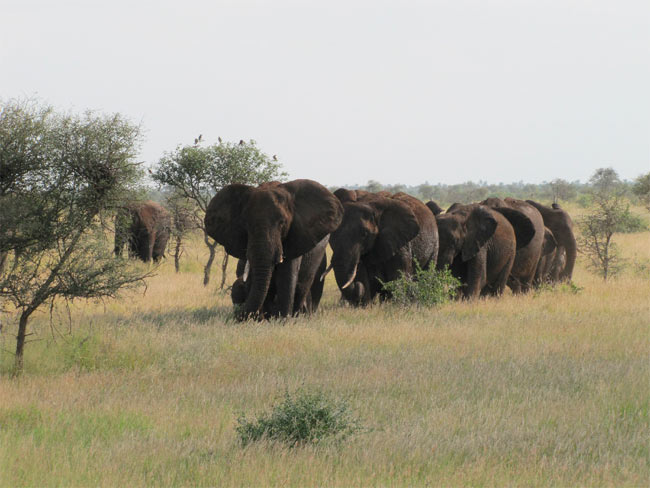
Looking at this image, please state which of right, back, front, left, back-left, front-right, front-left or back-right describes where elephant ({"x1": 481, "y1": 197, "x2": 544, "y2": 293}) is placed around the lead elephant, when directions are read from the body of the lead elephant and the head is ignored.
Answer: back-left

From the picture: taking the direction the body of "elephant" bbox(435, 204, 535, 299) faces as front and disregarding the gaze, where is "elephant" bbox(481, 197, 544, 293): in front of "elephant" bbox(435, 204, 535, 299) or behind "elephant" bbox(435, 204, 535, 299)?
behind

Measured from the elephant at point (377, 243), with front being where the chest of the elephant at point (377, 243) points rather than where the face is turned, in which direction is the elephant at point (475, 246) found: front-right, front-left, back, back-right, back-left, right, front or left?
back

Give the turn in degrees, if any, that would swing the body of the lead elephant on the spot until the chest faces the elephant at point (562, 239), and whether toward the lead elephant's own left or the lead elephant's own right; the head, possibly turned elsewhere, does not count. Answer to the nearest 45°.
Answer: approximately 135° to the lead elephant's own left

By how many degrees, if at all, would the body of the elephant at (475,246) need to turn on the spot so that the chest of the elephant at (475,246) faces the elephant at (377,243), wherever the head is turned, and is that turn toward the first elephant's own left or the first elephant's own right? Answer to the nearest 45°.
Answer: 0° — it already faces it

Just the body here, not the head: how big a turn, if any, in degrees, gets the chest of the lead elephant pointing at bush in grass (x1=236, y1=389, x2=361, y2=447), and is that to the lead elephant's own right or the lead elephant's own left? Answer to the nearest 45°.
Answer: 0° — it already faces it

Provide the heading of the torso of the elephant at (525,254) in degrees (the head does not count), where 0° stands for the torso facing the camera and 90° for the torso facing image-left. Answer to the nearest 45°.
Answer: approximately 90°

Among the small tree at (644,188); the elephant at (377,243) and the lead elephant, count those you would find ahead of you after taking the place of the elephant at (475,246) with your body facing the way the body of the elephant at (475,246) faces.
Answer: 2

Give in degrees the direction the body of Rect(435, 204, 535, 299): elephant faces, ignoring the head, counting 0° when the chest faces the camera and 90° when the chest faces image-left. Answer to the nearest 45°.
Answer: approximately 45°

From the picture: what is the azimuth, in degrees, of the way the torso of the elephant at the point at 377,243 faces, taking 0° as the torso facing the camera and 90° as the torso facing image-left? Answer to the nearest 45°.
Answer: approximately 45°

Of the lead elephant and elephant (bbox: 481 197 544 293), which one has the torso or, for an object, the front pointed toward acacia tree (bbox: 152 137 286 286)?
the elephant
